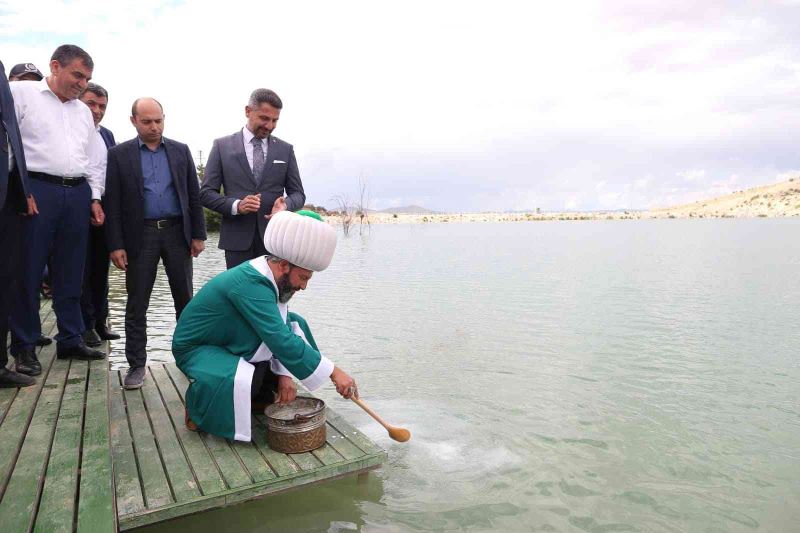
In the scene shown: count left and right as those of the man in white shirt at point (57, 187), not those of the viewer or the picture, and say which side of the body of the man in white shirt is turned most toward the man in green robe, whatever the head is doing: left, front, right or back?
front

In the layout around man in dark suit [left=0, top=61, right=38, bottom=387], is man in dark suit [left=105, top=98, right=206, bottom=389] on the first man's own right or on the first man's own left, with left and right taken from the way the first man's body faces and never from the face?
on the first man's own left

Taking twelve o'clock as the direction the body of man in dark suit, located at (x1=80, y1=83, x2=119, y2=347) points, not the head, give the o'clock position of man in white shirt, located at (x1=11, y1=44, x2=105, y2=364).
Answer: The man in white shirt is roughly at 2 o'clock from the man in dark suit.

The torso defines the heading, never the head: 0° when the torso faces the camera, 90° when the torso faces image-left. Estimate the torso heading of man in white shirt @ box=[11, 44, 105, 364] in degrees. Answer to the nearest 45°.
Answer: approximately 315°

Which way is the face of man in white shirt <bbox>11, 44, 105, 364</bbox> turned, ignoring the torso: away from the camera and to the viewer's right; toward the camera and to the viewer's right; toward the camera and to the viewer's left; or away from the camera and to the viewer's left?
toward the camera and to the viewer's right

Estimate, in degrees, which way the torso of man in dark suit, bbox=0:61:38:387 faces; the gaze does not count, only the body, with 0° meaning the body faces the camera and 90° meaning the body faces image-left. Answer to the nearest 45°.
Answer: approximately 315°

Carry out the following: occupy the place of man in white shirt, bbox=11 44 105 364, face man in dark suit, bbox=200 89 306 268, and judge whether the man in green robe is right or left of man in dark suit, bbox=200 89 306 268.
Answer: right

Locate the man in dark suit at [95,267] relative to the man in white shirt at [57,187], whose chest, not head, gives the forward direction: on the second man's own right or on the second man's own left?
on the second man's own left

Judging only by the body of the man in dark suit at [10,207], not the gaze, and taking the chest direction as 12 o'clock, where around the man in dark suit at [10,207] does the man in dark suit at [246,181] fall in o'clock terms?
the man in dark suit at [246,181] is roughly at 10 o'clock from the man in dark suit at [10,207].
